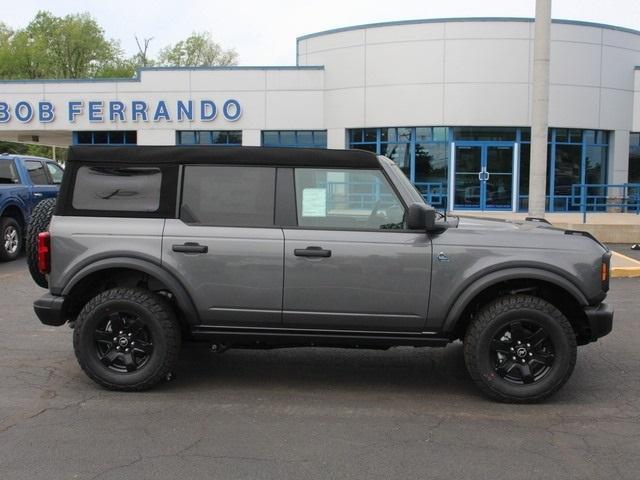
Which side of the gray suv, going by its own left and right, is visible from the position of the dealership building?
left

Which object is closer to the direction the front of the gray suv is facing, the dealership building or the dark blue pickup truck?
the dealership building

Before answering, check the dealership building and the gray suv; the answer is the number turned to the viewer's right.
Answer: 1

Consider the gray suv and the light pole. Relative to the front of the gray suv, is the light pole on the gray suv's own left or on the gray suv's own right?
on the gray suv's own left

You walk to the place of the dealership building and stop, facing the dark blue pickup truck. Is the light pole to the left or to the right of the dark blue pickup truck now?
left

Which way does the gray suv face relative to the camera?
to the viewer's right

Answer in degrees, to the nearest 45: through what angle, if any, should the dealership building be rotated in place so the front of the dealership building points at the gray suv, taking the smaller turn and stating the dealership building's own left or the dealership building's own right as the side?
0° — it already faces it
